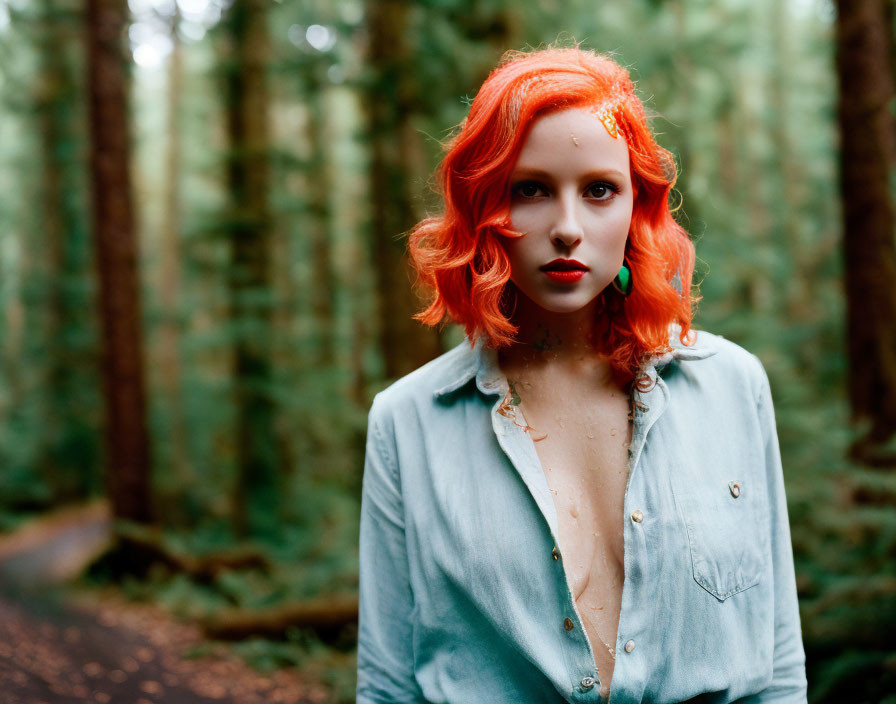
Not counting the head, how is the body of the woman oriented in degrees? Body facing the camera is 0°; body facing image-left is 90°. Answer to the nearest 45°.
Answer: approximately 0°

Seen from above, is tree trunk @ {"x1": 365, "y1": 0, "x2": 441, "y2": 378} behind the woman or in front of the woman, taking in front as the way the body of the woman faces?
behind

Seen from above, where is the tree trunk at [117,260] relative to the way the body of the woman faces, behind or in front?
behind

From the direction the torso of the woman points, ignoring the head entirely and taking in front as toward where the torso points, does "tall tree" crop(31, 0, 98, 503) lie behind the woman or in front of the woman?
behind

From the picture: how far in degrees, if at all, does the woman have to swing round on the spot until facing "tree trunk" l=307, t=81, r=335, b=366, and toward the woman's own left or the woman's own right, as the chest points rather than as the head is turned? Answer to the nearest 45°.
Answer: approximately 180°
